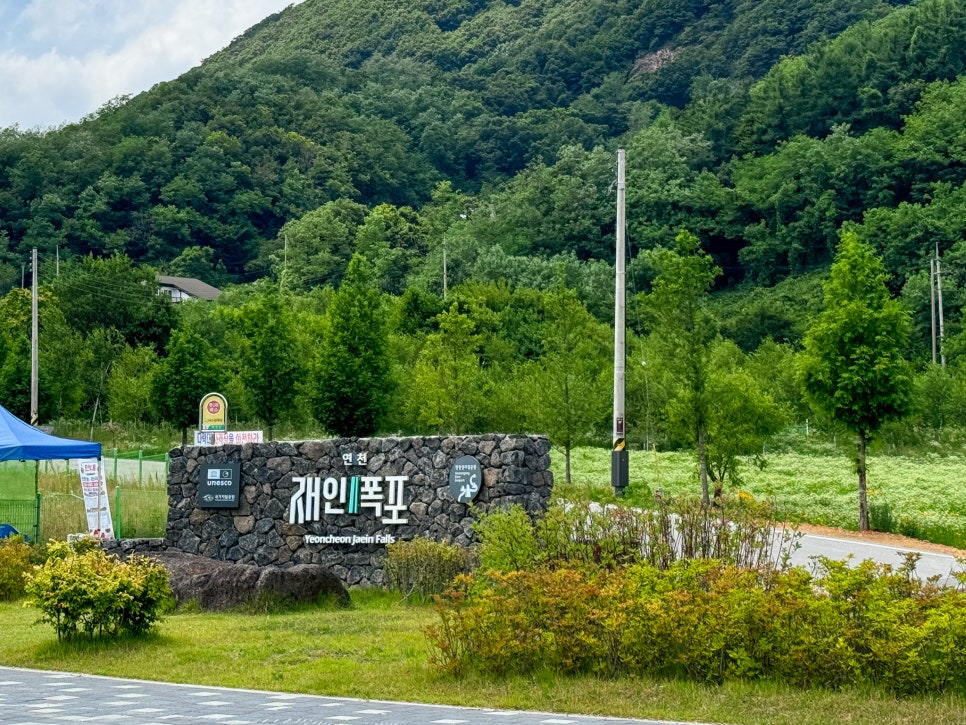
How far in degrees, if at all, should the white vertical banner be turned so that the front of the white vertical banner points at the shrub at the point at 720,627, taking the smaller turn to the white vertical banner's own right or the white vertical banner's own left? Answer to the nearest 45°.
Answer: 0° — it already faces it

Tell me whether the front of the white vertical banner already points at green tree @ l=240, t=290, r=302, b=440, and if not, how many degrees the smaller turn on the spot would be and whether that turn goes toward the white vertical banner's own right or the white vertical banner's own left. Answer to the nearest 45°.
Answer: approximately 180°

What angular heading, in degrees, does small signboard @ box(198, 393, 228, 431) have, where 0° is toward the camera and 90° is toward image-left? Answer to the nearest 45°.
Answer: approximately 0°

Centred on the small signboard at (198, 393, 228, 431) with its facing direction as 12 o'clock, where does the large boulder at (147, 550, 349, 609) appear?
The large boulder is roughly at 12 o'clock from the small signboard.

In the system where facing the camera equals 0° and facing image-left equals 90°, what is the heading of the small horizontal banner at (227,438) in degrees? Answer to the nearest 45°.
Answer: approximately 0°

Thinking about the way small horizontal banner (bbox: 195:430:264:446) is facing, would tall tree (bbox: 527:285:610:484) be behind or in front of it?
behind

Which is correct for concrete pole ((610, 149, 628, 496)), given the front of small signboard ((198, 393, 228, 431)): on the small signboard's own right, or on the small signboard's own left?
on the small signboard's own left

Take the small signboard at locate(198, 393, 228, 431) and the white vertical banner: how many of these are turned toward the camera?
2

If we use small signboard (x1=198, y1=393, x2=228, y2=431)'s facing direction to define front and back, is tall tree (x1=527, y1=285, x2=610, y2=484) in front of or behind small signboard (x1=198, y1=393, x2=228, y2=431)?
behind

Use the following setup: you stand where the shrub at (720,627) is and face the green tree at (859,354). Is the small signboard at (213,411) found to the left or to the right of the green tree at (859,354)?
left
